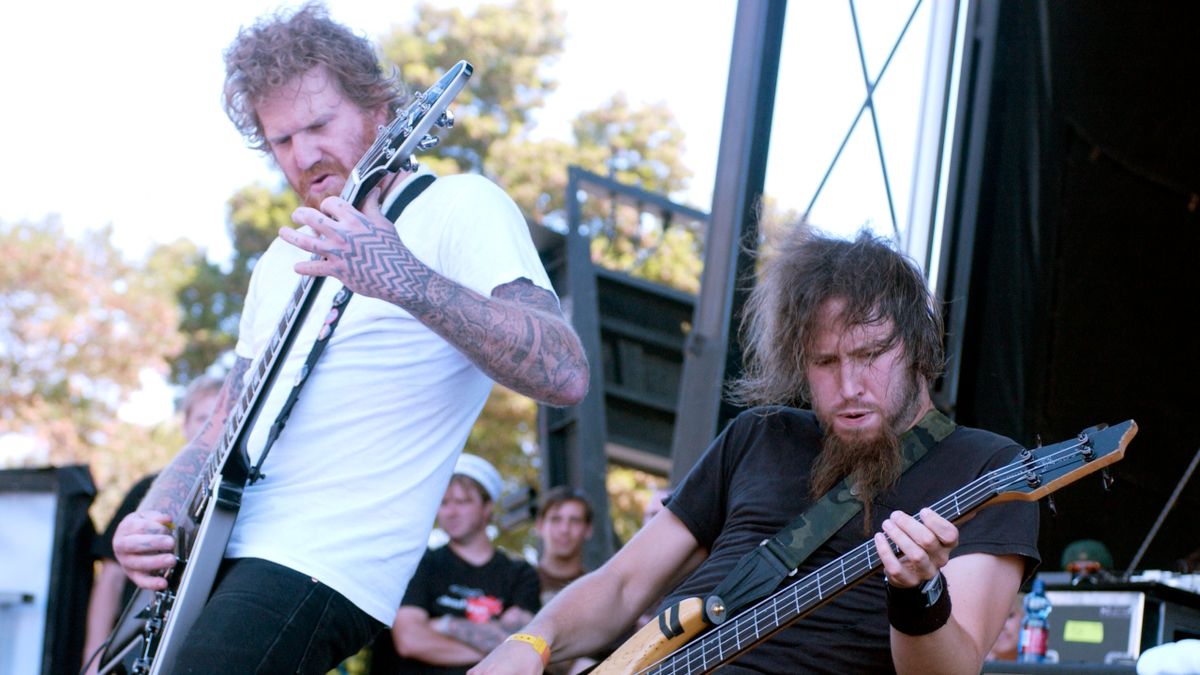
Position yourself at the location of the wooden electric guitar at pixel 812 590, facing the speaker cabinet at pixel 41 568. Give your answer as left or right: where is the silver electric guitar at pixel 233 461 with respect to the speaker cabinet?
left

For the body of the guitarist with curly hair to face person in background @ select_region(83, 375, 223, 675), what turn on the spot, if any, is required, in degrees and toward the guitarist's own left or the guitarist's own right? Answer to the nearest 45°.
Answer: approximately 135° to the guitarist's own right

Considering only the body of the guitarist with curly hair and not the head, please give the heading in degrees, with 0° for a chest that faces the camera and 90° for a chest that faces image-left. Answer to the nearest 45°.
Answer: approximately 45°

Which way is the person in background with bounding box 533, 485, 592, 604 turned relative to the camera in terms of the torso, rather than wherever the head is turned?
toward the camera

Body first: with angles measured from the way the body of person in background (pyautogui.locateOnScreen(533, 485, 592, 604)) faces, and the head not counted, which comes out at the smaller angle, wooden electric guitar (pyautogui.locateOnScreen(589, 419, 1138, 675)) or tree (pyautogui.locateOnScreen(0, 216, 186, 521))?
the wooden electric guitar

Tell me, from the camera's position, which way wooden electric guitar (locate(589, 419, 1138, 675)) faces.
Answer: facing the viewer

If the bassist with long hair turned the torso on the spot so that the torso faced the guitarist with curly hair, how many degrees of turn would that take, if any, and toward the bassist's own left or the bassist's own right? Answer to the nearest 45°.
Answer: approximately 90° to the bassist's own right

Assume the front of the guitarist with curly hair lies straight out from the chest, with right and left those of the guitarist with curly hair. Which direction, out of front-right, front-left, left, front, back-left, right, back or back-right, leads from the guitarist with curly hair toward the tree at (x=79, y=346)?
back-right

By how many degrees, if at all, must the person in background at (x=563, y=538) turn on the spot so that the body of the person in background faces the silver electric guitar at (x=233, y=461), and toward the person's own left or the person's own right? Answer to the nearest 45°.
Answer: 0° — they already face it

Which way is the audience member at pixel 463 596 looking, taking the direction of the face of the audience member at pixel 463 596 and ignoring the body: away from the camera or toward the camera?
toward the camera

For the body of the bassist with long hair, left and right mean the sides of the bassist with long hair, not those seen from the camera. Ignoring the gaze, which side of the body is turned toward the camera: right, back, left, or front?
front

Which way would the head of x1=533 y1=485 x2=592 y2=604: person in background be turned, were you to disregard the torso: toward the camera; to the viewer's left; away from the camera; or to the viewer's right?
toward the camera

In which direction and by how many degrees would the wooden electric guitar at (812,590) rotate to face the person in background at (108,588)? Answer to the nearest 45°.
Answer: approximately 135° to its right
